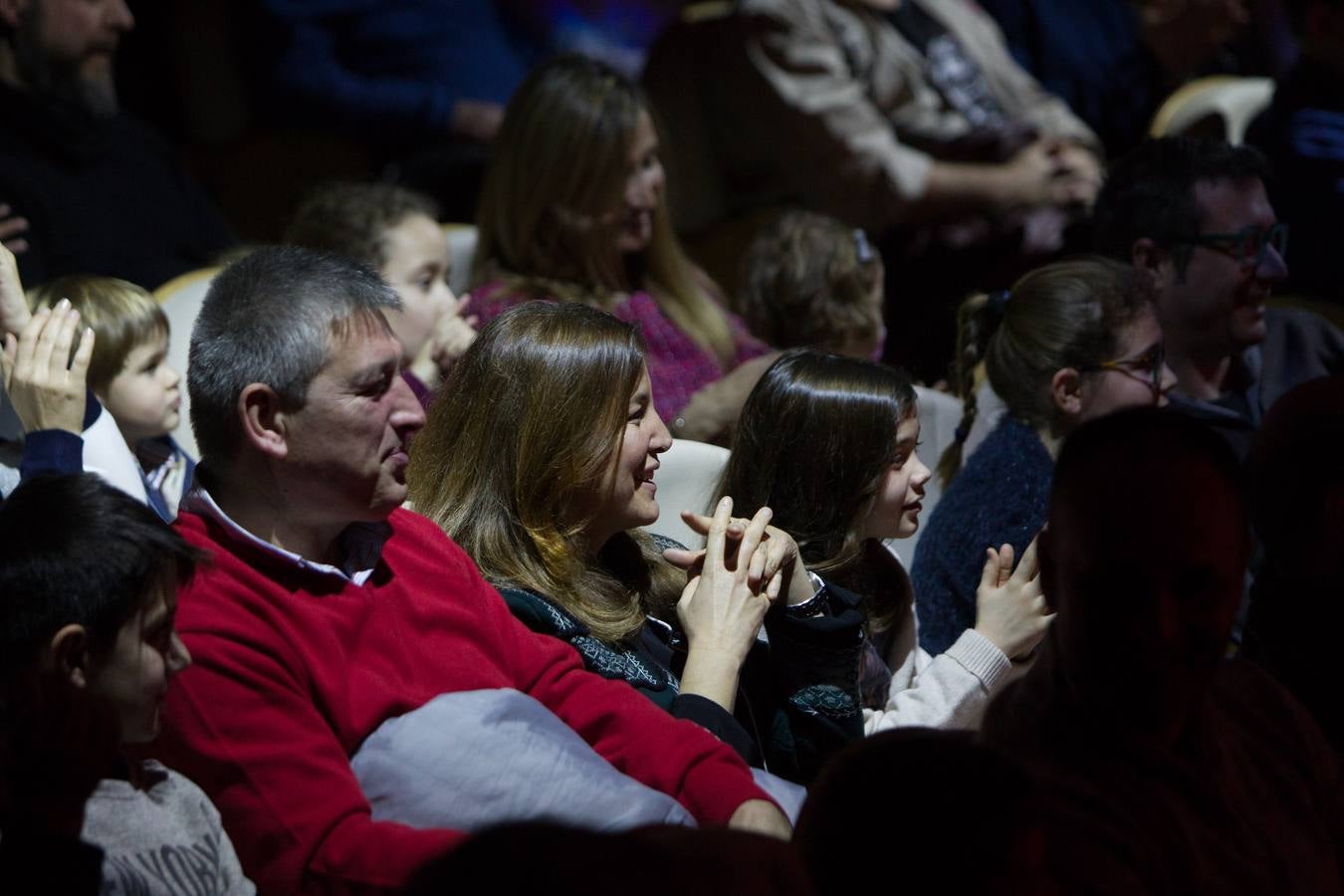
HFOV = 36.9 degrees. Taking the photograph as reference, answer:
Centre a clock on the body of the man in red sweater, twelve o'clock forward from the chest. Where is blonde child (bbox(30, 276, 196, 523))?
The blonde child is roughly at 7 o'clock from the man in red sweater.

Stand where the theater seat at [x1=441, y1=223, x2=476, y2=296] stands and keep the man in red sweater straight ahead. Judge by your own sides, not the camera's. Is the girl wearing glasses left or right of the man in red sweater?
left

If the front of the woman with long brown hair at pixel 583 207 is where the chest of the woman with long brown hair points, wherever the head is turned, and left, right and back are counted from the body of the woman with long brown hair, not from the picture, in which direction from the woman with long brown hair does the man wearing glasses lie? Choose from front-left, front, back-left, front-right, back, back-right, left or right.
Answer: front-left

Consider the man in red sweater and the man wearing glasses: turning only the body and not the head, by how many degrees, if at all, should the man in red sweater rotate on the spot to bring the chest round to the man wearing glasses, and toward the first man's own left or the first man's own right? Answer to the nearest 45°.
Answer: approximately 90° to the first man's own left

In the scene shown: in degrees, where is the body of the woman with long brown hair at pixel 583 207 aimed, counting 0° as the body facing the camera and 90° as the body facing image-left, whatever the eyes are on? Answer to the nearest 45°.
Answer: approximately 315°

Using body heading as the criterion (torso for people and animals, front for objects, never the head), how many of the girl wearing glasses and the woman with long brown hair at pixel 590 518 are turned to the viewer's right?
2

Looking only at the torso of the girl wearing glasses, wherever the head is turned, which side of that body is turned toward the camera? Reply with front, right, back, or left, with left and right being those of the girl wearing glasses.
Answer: right

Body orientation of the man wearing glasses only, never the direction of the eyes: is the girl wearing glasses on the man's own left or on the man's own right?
on the man's own right

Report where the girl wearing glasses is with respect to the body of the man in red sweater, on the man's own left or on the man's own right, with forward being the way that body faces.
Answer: on the man's own left

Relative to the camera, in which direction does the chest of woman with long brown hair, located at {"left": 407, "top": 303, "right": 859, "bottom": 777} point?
to the viewer's right

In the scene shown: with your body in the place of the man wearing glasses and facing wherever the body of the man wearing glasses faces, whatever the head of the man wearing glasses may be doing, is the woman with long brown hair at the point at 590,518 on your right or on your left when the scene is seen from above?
on your right

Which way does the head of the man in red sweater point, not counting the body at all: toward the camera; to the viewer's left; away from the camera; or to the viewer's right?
to the viewer's right

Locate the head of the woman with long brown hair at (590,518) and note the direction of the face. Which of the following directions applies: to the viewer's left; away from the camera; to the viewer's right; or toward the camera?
to the viewer's right

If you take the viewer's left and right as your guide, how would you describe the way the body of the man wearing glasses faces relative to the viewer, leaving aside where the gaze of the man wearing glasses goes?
facing the viewer and to the right of the viewer

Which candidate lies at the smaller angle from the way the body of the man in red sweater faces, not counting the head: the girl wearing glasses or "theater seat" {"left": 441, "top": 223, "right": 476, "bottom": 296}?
the girl wearing glasses

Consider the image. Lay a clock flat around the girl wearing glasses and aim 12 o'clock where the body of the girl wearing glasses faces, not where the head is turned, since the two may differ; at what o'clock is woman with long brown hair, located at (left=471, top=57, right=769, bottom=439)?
The woman with long brown hair is roughly at 7 o'clock from the girl wearing glasses.
